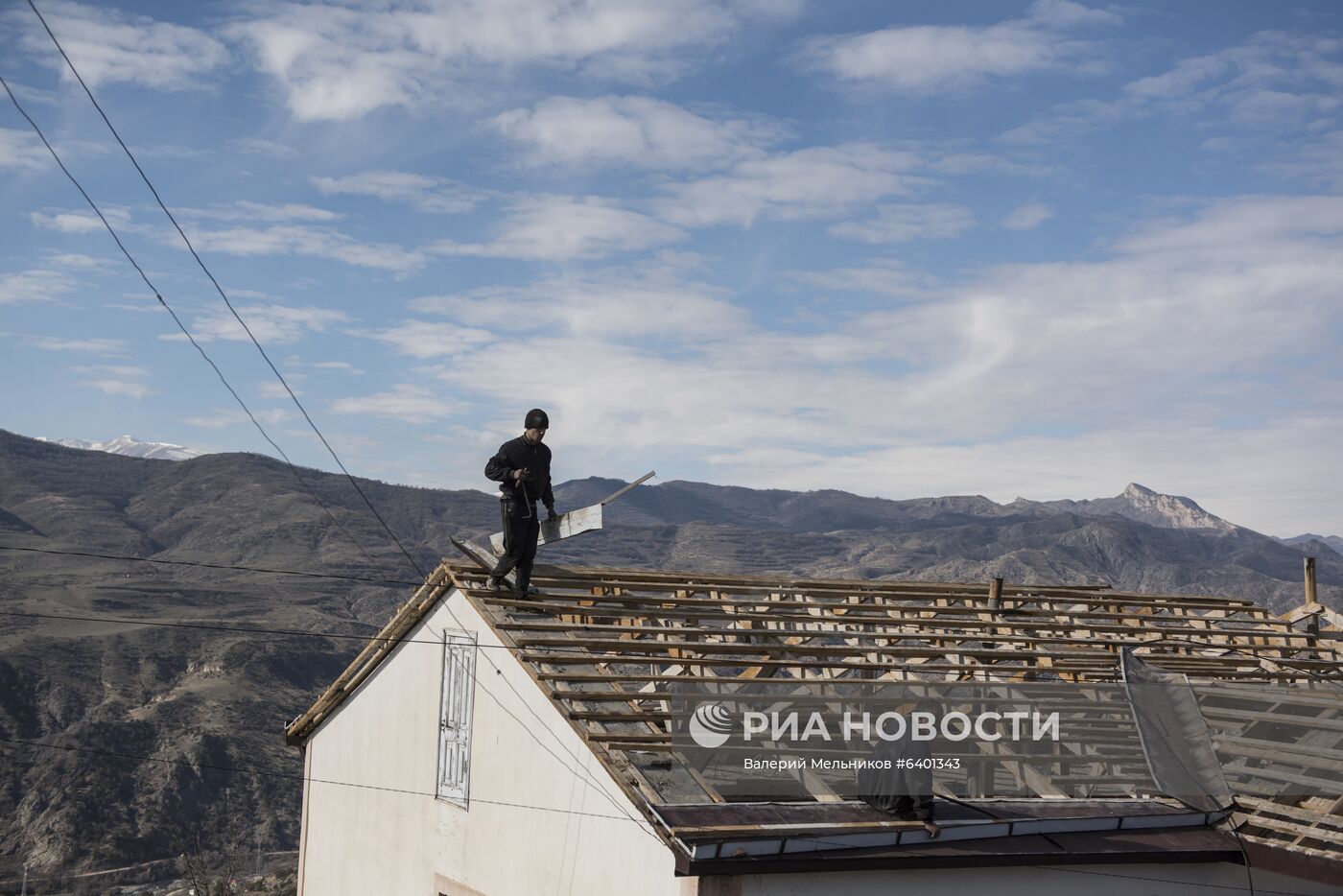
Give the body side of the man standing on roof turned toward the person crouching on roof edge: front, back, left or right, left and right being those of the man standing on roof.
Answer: front

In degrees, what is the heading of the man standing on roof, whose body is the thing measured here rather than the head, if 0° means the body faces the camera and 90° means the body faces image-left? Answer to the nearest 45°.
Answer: approximately 315°
